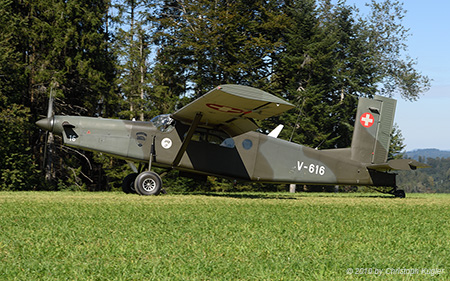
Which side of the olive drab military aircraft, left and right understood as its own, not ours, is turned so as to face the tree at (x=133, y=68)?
right

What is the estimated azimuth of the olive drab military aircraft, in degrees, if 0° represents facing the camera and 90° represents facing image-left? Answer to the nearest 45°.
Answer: approximately 90°
